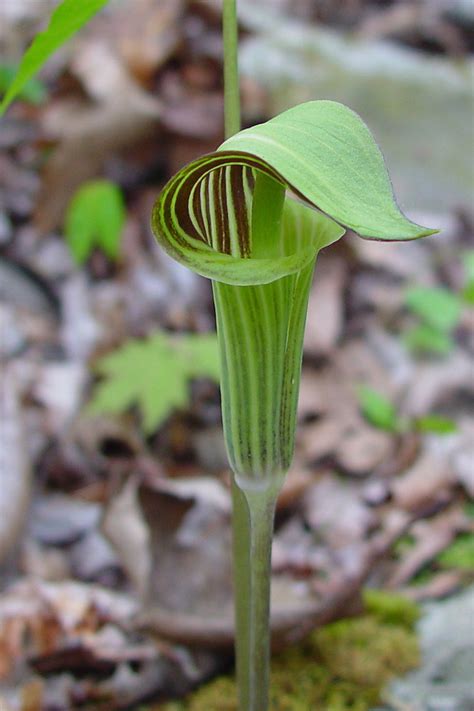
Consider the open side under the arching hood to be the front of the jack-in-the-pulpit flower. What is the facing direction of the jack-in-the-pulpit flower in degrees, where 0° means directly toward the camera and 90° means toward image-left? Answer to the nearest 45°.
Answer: approximately 315°

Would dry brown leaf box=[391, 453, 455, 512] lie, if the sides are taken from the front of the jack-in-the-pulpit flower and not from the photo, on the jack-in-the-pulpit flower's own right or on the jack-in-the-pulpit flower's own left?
on the jack-in-the-pulpit flower's own left

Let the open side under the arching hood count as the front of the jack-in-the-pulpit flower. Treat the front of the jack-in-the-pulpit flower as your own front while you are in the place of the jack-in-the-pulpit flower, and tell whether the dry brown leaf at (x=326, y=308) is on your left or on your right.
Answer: on your left

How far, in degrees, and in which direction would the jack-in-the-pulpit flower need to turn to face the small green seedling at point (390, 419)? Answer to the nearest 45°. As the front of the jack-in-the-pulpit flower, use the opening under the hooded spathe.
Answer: approximately 135° to its left

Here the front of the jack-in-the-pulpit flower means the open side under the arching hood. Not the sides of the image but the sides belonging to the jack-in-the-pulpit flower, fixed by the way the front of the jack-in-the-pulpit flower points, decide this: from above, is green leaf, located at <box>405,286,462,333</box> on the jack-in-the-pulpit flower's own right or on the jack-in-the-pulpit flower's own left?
on the jack-in-the-pulpit flower's own left

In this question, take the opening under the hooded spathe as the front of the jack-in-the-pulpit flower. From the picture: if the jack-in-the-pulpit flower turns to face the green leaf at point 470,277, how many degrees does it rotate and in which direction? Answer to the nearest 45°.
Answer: approximately 135° to its left

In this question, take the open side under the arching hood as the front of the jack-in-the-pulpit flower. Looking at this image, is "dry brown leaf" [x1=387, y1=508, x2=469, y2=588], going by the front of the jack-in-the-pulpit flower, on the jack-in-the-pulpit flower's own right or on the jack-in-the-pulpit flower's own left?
on the jack-in-the-pulpit flower's own left

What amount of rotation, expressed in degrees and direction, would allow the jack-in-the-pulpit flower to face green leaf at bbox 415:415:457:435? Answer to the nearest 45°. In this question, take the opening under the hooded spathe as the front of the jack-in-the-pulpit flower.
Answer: approximately 135° to its left

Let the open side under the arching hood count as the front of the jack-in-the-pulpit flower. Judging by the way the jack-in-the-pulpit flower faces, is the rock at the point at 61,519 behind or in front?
behind
